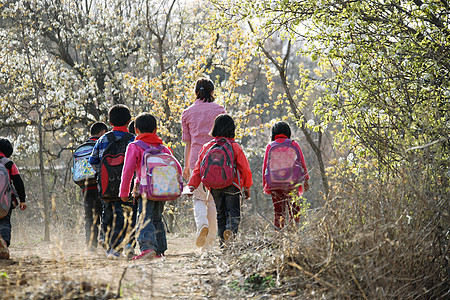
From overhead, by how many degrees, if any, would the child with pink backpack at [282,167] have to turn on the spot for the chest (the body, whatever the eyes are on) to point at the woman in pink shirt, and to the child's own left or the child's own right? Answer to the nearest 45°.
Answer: approximately 135° to the child's own left

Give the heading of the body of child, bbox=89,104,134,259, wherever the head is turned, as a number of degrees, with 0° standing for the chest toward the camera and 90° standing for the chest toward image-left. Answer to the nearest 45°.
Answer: approximately 180°

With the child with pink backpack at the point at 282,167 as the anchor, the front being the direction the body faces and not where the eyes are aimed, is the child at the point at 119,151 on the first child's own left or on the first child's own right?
on the first child's own left

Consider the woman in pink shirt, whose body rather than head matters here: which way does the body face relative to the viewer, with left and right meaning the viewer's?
facing away from the viewer

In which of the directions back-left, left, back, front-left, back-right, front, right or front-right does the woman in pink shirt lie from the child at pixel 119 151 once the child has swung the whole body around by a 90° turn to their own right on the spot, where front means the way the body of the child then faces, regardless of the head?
front

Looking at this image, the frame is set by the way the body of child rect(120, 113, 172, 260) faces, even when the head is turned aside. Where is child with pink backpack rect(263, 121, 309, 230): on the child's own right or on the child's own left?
on the child's own right

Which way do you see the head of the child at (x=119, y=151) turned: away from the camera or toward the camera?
away from the camera

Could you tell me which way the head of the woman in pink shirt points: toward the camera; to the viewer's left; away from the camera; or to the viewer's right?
away from the camera

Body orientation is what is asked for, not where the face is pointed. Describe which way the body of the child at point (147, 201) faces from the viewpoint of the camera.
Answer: away from the camera

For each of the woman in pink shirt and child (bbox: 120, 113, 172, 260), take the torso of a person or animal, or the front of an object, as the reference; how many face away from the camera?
2

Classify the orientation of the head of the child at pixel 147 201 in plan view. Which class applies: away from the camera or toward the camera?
away from the camera

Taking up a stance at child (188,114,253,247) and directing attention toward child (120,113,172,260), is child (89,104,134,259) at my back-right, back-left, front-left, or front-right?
front-right

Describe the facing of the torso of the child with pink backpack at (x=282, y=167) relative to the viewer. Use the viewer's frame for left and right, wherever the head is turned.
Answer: facing away from the viewer

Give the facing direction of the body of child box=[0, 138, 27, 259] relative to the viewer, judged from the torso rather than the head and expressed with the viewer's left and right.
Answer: facing away from the viewer

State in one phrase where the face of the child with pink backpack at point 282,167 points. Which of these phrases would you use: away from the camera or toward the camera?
away from the camera
